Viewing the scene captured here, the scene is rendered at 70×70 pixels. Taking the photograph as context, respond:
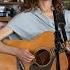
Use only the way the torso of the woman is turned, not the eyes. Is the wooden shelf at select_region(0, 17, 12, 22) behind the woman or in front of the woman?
behind

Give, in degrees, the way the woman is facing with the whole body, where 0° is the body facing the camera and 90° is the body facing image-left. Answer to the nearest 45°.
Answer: approximately 315°
